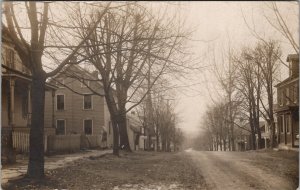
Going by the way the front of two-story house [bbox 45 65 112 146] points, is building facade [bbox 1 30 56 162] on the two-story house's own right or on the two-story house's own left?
on the two-story house's own right

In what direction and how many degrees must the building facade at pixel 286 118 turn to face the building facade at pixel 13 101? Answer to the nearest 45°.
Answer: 0° — it already faces it

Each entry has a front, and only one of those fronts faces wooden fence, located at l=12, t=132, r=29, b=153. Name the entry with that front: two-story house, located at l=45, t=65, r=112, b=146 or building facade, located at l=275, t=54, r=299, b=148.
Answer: the building facade

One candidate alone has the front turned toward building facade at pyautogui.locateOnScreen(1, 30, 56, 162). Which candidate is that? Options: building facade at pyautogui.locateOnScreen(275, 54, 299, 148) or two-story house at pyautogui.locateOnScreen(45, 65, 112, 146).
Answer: building facade at pyautogui.locateOnScreen(275, 54, 299, 148)

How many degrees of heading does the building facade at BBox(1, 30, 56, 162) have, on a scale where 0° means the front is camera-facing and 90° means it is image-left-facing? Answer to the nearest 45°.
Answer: approximately 315°

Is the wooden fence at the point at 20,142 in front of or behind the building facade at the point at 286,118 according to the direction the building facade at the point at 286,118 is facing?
in front

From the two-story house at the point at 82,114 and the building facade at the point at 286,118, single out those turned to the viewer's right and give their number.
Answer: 1

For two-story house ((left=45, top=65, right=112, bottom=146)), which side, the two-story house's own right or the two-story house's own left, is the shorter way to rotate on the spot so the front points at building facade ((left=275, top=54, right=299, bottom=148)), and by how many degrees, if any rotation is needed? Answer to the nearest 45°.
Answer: approximately 45° to the two-story house's own right

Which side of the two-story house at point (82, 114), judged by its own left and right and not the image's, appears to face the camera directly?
right

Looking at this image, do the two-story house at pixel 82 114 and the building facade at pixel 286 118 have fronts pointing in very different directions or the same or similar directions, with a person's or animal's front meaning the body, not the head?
very different directions

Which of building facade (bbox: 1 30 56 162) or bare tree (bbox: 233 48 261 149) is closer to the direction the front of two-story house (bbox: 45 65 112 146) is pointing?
the bare tree
